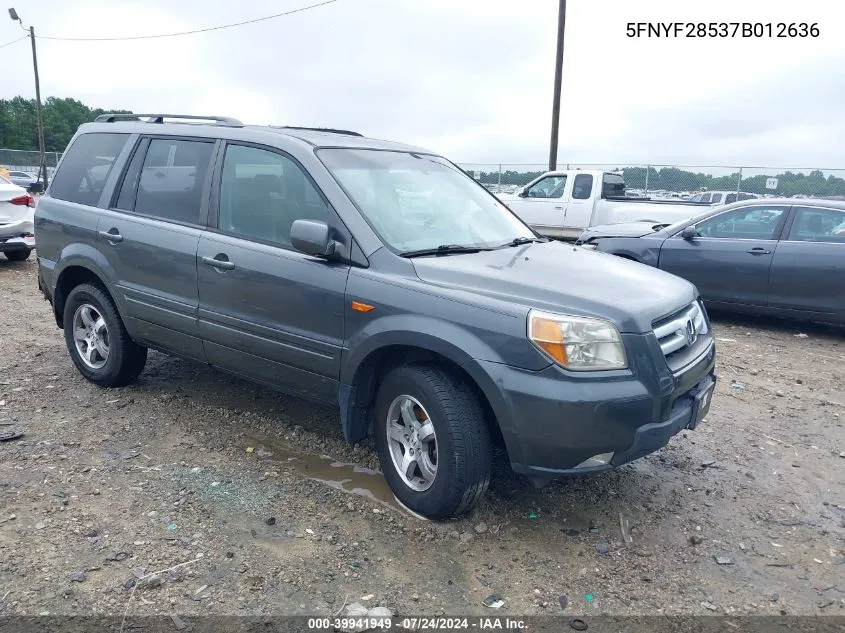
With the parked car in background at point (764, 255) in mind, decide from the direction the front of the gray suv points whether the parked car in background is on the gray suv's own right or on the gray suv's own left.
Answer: on the gray suv's own left

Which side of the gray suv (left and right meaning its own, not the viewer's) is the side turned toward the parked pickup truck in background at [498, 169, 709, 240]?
left

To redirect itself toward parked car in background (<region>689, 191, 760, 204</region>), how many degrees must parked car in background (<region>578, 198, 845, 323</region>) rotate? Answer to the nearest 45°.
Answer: approximately 90° to its right

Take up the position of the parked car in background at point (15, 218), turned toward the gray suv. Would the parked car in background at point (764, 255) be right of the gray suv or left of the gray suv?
left

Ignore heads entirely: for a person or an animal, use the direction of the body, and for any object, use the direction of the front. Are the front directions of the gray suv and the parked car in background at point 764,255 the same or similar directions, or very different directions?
very different directions

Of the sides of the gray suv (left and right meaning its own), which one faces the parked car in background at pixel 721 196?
left

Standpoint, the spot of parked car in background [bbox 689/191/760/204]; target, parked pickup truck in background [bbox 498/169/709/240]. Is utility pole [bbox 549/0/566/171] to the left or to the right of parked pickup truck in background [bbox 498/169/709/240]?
right

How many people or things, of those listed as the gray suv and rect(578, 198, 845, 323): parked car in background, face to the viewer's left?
1

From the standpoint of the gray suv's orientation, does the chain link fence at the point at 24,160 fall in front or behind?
behind

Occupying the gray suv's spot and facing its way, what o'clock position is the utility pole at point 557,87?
The utility pole is roughly at 8 o'clock from the gray suv.

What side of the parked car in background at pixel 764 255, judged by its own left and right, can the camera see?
left

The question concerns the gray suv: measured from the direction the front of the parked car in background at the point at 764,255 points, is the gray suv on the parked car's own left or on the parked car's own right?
on the parked car's own left

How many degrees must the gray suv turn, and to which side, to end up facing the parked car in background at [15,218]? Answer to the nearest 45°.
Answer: approximately 180°

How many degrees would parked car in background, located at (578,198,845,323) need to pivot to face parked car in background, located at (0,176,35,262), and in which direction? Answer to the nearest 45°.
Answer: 0° — it already faces it

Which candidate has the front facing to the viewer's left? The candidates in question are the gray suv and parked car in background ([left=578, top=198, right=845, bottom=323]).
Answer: the parked car in background
